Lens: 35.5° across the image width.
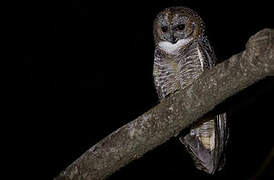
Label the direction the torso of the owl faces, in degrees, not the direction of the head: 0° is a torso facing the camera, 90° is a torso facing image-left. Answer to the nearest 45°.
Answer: approximately 45°
